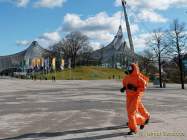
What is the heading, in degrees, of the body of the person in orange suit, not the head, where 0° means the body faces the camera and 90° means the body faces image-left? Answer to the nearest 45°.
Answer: approximately 45°
